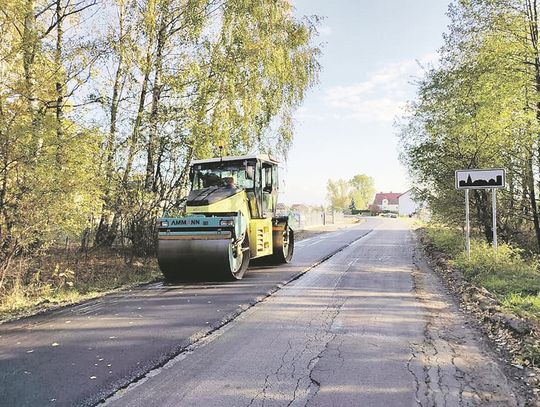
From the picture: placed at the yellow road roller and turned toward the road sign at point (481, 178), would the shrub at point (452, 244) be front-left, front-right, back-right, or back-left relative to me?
front-left

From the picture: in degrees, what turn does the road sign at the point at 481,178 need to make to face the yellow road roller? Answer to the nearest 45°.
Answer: approximately 45° to its right

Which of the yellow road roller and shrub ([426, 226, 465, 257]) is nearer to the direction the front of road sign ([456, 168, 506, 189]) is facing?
the yellow road roller

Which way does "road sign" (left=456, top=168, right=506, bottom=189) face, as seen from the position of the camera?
facing the viewer
